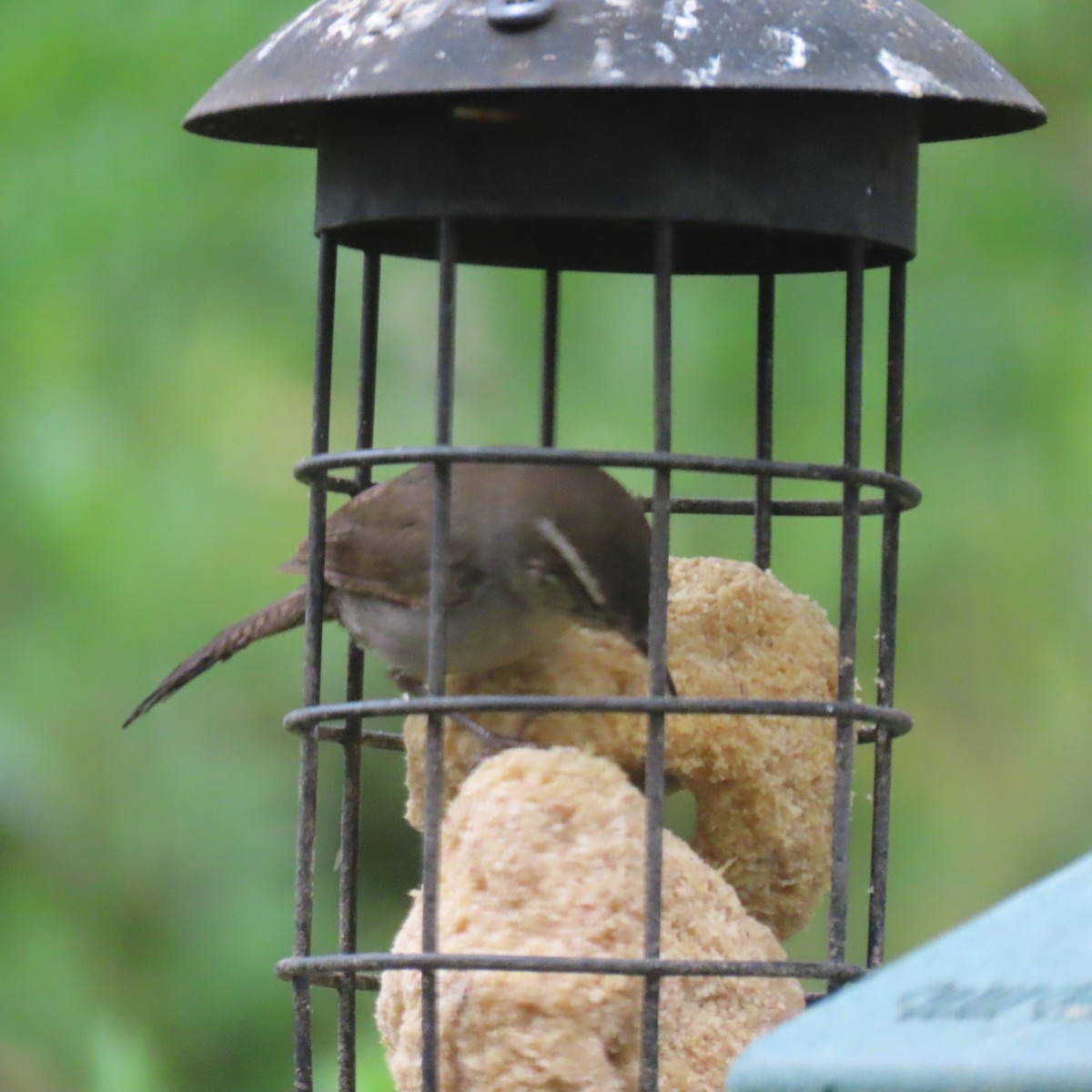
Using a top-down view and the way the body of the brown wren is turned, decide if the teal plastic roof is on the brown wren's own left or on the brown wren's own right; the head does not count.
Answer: on the brown wren's own right

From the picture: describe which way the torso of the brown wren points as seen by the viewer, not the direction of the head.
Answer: to the viewer's right
